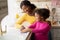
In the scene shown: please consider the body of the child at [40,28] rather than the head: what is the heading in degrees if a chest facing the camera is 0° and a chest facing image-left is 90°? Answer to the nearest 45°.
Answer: approximately 90°
